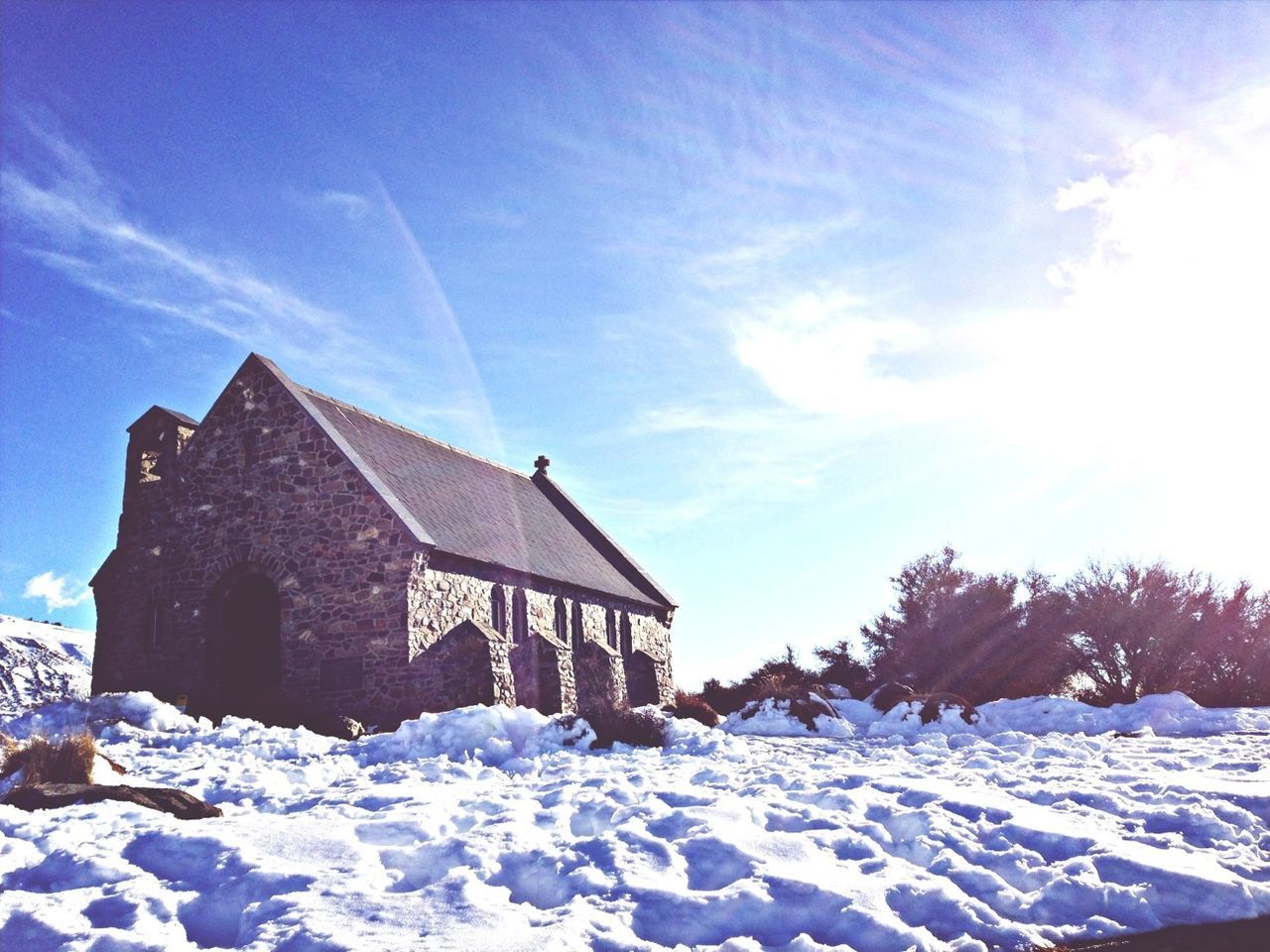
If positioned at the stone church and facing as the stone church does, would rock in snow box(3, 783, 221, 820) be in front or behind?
in front

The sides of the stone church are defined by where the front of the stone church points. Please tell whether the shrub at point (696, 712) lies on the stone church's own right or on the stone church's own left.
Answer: on the stone church's own left

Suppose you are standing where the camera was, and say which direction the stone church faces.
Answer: facing the viewer and to the left of the viewer

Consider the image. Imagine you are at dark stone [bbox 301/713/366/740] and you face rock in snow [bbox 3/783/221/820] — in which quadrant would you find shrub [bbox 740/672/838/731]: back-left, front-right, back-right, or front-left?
back-left

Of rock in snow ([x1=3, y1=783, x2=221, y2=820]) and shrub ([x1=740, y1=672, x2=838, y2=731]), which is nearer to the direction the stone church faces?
the rock in snow

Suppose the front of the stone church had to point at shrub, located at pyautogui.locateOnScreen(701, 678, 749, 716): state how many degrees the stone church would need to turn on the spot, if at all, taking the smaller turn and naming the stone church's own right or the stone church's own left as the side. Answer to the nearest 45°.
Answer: approximately 180°

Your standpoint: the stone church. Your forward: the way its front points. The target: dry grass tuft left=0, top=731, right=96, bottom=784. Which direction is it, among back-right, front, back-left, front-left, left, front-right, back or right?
front-left

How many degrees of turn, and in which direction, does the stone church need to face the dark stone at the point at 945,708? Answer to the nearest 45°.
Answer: approximately 90° to its left

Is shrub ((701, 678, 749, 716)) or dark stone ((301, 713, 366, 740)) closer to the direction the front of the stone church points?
the dark stone

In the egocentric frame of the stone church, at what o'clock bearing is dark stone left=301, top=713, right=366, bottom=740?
The dark stone is roughly at 10 o'clock from the stone church.

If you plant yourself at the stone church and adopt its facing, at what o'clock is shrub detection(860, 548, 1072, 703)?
The shrub is roughly at 7 o'clock from the stone church.

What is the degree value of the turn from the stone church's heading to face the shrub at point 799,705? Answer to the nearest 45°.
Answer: approximately 135° to its left
